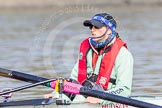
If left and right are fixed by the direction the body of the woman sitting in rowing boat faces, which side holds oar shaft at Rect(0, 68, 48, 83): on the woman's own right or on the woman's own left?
on the woman's own right

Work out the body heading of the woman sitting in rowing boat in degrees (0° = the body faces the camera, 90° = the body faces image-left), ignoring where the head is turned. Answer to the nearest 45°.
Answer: approximately 45°
